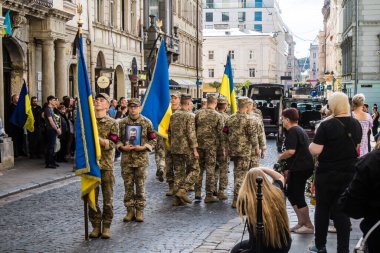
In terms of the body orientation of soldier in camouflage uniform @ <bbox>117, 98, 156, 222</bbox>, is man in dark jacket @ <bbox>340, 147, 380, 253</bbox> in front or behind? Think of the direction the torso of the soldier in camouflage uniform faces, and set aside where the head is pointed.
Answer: in front

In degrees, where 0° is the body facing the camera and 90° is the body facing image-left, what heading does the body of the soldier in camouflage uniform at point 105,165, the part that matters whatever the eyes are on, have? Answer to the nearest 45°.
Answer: approximately 45°

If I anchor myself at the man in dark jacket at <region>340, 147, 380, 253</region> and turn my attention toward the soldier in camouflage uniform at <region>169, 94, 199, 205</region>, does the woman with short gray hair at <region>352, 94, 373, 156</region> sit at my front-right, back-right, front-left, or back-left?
front-right

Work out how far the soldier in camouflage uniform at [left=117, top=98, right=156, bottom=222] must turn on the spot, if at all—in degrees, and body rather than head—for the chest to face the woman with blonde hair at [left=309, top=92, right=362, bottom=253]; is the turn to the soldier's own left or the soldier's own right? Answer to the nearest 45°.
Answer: approximately 45° to the soldier's own left

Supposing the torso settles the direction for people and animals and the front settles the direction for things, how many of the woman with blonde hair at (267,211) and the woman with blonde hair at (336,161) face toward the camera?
0

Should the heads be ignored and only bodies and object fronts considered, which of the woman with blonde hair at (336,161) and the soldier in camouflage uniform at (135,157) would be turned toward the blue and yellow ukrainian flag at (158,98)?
the woman with blonde hair

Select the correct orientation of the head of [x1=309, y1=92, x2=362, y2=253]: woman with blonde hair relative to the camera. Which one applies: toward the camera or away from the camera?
away from the camera

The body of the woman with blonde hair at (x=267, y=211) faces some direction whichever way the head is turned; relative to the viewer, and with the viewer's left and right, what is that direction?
facing away from the viewer and to the left of the viewer

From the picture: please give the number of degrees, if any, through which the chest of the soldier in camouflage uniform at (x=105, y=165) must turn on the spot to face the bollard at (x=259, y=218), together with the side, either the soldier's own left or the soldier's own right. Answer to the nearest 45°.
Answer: approximately 45° to the soldier's own left

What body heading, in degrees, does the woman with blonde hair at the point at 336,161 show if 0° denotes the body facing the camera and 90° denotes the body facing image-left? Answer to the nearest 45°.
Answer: approximately 135°

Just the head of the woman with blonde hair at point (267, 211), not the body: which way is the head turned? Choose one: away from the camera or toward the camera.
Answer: away from the camera
